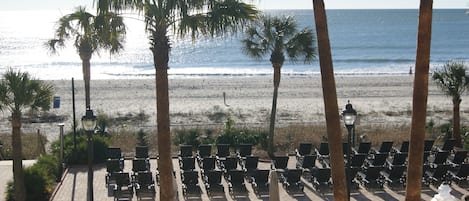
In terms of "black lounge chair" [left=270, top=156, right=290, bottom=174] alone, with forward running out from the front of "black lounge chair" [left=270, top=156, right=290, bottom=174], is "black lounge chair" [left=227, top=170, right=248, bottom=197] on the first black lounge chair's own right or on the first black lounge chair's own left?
on the first black lounge chair's own left

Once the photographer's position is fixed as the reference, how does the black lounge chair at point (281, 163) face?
facing away from the viewer and to the left of the viewer

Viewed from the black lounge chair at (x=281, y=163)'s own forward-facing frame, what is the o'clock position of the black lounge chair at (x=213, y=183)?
the black lounge chair at (x=213, y=183) is roughly at 9 o'clock from the black lounge chair at (x=281, y=163).

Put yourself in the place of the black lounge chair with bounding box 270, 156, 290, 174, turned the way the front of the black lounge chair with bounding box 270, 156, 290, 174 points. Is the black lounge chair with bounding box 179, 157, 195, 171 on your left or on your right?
on your left
